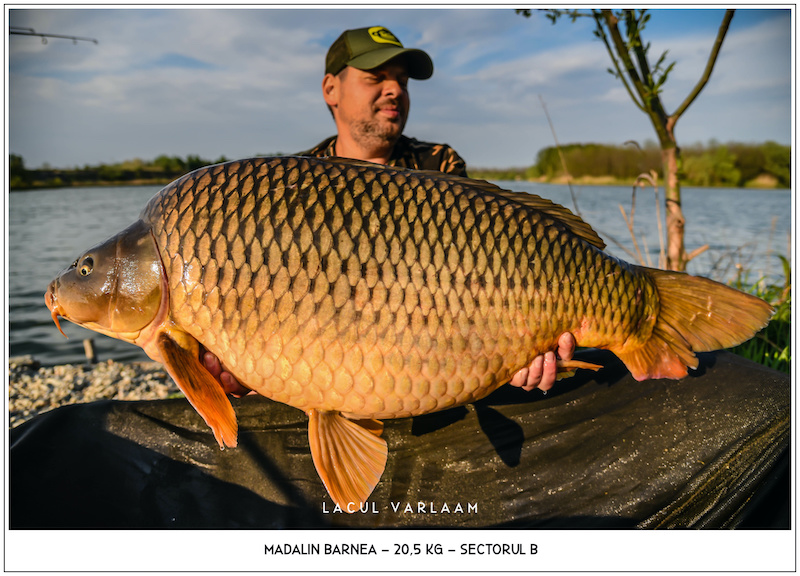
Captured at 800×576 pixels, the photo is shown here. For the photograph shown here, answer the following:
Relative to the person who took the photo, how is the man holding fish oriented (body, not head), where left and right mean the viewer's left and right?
facing the viewer

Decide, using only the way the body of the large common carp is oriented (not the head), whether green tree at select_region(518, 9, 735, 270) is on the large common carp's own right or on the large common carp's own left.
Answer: on the large common carp's own right

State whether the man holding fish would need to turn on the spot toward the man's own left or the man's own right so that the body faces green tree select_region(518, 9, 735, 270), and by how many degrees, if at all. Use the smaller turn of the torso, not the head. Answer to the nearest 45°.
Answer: approximately 135° to the man's own left

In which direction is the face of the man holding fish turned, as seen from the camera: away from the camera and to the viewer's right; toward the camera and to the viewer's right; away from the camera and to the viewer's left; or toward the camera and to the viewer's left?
toward the camera and to the viewer's right

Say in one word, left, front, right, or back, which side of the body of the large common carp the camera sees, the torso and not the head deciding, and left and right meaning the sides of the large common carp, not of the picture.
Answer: left
